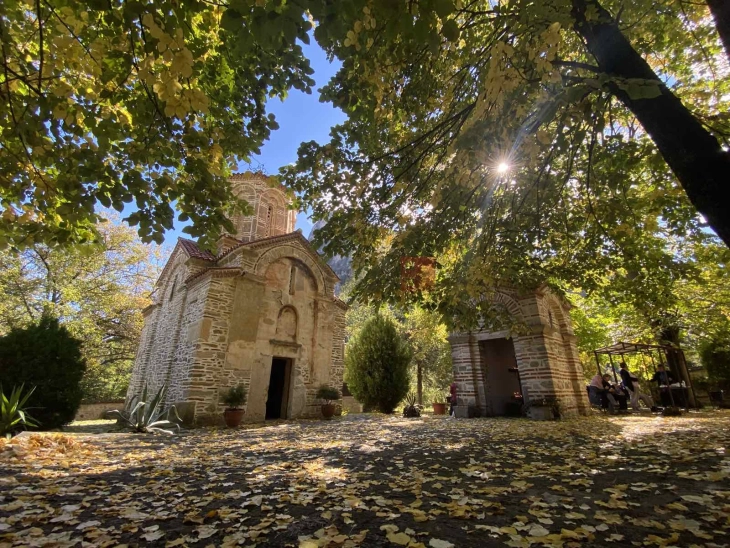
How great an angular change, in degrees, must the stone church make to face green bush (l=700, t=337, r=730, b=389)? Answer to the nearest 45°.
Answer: approximately 45° to its left

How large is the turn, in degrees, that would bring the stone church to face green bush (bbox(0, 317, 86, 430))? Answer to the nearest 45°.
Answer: approximately 135° to its right

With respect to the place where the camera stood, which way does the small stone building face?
facing the viewer and to the left of the viewer

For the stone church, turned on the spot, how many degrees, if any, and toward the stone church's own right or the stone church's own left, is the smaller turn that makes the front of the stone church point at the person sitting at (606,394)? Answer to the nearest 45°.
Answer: approximately 45° to the stone church's own left

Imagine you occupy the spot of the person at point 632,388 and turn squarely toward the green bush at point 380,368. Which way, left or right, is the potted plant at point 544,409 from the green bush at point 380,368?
left

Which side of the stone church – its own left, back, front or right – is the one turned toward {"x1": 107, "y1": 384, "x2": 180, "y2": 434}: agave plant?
right

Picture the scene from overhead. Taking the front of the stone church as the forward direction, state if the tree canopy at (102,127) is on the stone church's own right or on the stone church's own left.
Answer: on the stone church's own right

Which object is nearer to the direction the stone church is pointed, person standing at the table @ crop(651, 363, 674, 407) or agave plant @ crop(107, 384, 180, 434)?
the person standing at the table

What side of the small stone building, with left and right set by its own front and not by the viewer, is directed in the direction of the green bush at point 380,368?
right

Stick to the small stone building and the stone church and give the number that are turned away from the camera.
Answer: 0

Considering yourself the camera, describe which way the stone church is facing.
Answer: facing the viewer and to the right of the viewer

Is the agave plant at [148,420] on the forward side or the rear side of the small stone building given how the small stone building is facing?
on the forward side

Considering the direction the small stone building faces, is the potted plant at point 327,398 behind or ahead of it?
ahead
